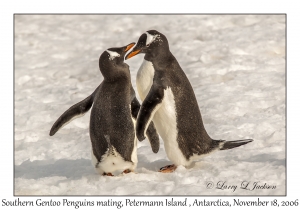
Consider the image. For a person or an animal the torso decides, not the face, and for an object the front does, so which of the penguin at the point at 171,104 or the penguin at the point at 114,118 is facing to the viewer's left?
the penguin at the point at 171,104

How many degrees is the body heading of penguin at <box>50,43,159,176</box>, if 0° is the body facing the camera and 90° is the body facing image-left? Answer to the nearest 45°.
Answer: approximately 225°

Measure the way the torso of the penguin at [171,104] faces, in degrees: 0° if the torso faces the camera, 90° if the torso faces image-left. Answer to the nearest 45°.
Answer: approximately 90°

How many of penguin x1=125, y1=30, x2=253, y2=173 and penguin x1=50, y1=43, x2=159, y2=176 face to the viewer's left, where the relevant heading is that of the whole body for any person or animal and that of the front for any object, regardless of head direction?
1
